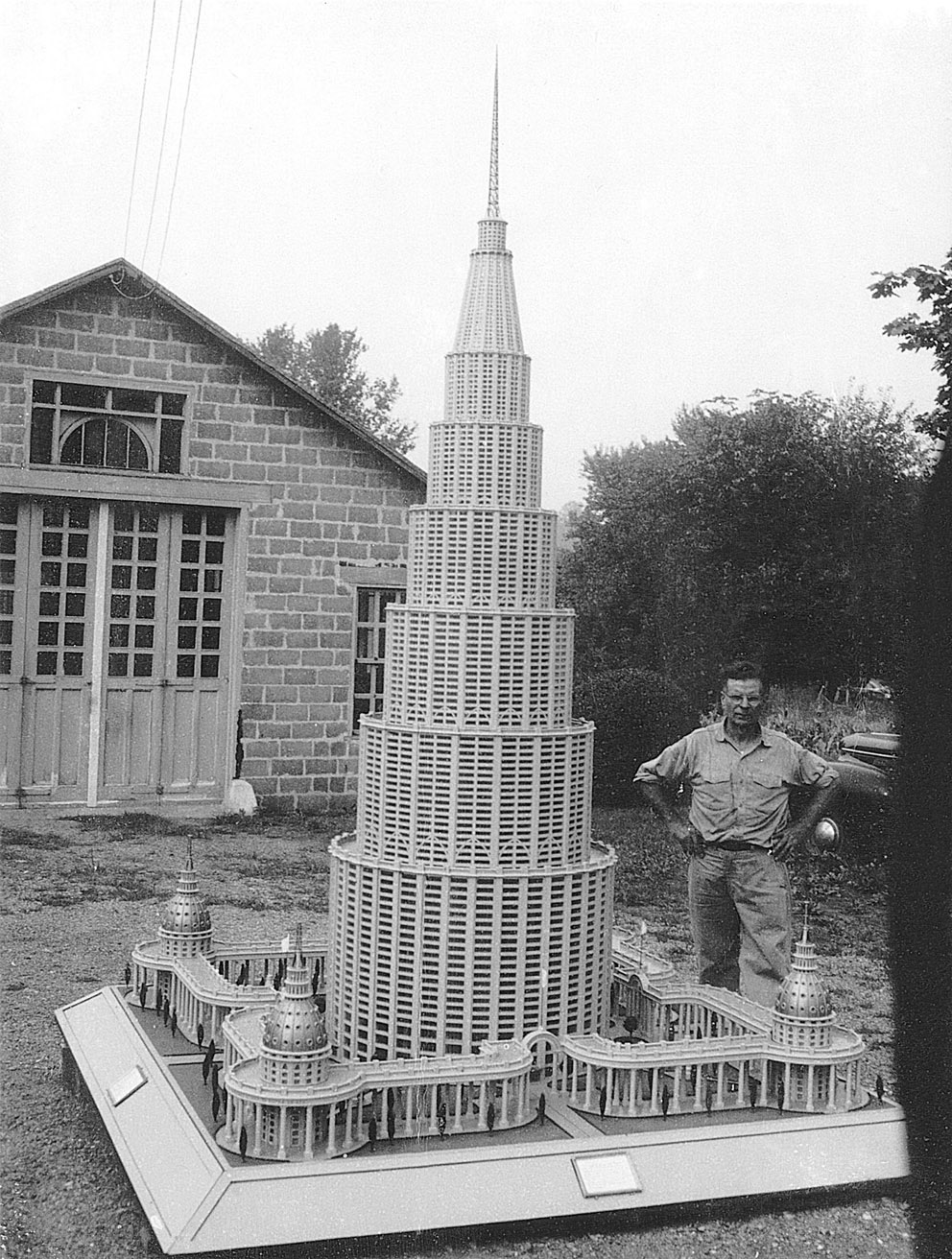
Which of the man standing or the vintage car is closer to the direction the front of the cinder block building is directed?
the man standing

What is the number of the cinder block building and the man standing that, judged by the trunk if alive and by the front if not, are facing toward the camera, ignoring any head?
2

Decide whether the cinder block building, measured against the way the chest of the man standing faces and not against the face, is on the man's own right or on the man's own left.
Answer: on the man's own right

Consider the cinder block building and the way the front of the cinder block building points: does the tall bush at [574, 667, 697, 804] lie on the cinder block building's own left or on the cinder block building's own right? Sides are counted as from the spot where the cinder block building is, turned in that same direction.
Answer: on the cinder block building's own left

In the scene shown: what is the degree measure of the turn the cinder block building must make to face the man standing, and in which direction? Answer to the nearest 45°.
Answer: approximately 45° to its left

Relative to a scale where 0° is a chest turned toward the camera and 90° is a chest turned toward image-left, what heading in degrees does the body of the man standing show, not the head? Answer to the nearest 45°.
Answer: approximately 0°

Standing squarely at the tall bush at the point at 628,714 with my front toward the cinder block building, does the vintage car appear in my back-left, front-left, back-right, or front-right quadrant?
back-left

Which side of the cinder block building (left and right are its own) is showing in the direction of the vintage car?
left
